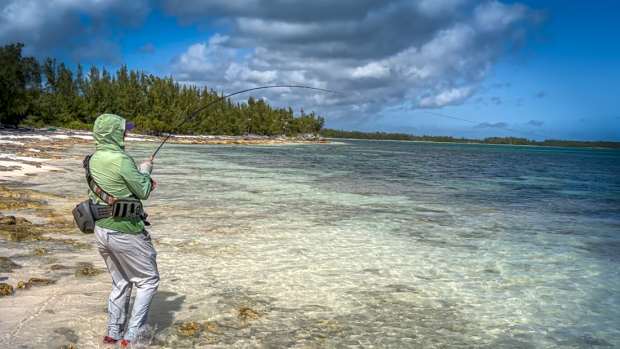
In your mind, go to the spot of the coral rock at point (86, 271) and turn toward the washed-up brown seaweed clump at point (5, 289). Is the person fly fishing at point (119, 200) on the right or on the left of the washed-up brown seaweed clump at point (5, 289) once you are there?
left

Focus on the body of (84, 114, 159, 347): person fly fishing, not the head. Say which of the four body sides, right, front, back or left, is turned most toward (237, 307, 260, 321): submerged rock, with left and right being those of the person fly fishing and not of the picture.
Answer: front

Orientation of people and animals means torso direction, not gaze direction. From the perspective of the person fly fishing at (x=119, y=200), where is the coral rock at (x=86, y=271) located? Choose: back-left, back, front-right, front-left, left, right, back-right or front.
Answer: front-left

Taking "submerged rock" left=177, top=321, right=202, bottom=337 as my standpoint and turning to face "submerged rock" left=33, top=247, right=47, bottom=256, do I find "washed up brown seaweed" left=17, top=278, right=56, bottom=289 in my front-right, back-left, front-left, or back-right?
front-left

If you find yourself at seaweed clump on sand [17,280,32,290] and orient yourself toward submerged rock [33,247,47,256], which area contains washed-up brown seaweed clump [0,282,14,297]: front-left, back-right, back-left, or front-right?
back-left

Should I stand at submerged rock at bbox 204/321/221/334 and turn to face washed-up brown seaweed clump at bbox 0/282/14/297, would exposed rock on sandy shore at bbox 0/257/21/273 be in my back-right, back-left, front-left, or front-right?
front-right

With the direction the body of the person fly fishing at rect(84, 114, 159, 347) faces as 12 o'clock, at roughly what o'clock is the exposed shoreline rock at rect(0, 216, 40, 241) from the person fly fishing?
The exposed shoreline rock is roughly at 10 o'clock from the person fly fishing.

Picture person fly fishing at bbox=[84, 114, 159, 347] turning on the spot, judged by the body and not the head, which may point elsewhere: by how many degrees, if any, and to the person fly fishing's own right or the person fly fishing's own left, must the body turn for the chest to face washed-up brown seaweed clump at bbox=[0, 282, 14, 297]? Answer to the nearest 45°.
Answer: approximately 90° to the person fly fishing's own left

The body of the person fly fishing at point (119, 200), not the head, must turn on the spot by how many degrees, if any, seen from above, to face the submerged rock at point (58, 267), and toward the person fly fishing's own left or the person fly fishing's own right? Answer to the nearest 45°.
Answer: approximately 45° to the person fly fishing's own left

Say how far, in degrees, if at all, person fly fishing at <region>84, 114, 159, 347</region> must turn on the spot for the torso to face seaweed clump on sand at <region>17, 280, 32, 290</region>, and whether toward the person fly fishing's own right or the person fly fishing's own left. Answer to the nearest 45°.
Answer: approximately 90° to the person fly fishing's own left

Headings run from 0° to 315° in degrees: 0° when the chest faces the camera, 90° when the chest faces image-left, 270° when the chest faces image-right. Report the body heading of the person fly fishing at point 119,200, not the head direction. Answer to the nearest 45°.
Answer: approximately 225°

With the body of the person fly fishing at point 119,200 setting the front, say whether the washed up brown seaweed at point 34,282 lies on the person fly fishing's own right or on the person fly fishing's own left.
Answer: on the person fly fishing's own left
